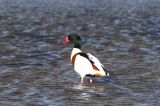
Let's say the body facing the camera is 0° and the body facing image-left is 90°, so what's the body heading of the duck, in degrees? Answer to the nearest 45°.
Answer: approximately 90°
